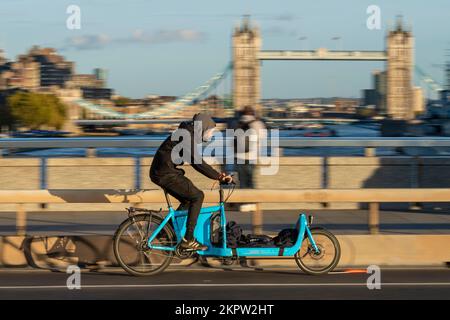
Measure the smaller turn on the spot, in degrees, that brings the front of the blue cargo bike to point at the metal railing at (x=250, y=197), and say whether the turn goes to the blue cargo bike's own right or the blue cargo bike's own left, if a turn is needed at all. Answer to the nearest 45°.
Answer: approximately 45° to the blue cargo bike's own left

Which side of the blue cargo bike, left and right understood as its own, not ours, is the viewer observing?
right

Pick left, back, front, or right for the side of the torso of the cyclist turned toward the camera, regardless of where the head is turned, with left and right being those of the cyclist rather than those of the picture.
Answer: right

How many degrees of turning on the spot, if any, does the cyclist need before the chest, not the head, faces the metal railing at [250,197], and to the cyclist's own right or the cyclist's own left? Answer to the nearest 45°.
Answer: approximately 45° to the cyclist's own left
